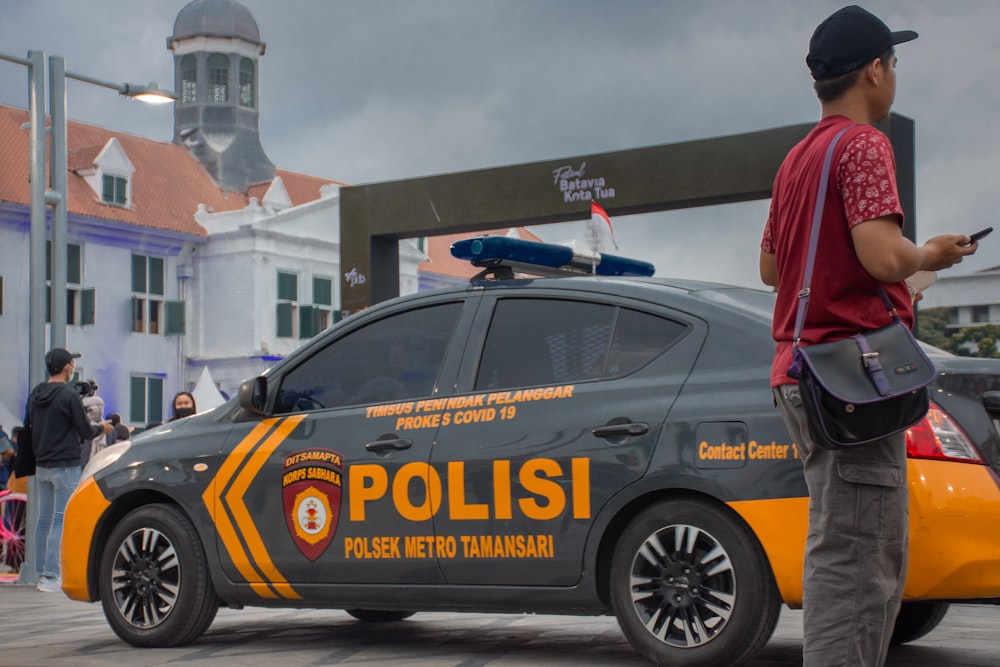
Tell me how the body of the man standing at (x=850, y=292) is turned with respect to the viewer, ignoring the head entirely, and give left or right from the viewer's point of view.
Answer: facing away from the viewer and to the right of the viewer

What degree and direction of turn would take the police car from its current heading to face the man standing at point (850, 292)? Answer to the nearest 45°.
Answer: approximately 135° to its left

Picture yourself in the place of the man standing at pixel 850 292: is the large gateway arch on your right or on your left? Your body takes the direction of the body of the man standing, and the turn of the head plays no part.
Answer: on your left

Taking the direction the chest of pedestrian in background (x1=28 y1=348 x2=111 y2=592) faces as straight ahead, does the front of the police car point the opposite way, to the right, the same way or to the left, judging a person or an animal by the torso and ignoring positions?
to the left

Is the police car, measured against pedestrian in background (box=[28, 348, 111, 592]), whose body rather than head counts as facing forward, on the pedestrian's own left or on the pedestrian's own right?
on the pedestrian's own right

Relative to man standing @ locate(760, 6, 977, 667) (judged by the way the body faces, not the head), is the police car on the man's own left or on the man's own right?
on the man's own left

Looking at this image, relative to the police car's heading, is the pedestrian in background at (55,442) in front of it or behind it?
in front

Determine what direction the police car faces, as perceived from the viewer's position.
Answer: facing away from the viewer and to the left of the viewer

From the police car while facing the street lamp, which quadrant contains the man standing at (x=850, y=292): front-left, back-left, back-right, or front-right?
back-left

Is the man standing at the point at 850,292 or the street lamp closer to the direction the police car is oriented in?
the street lamp
